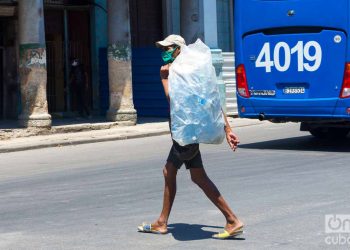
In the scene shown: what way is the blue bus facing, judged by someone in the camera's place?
facing away from the viewer
